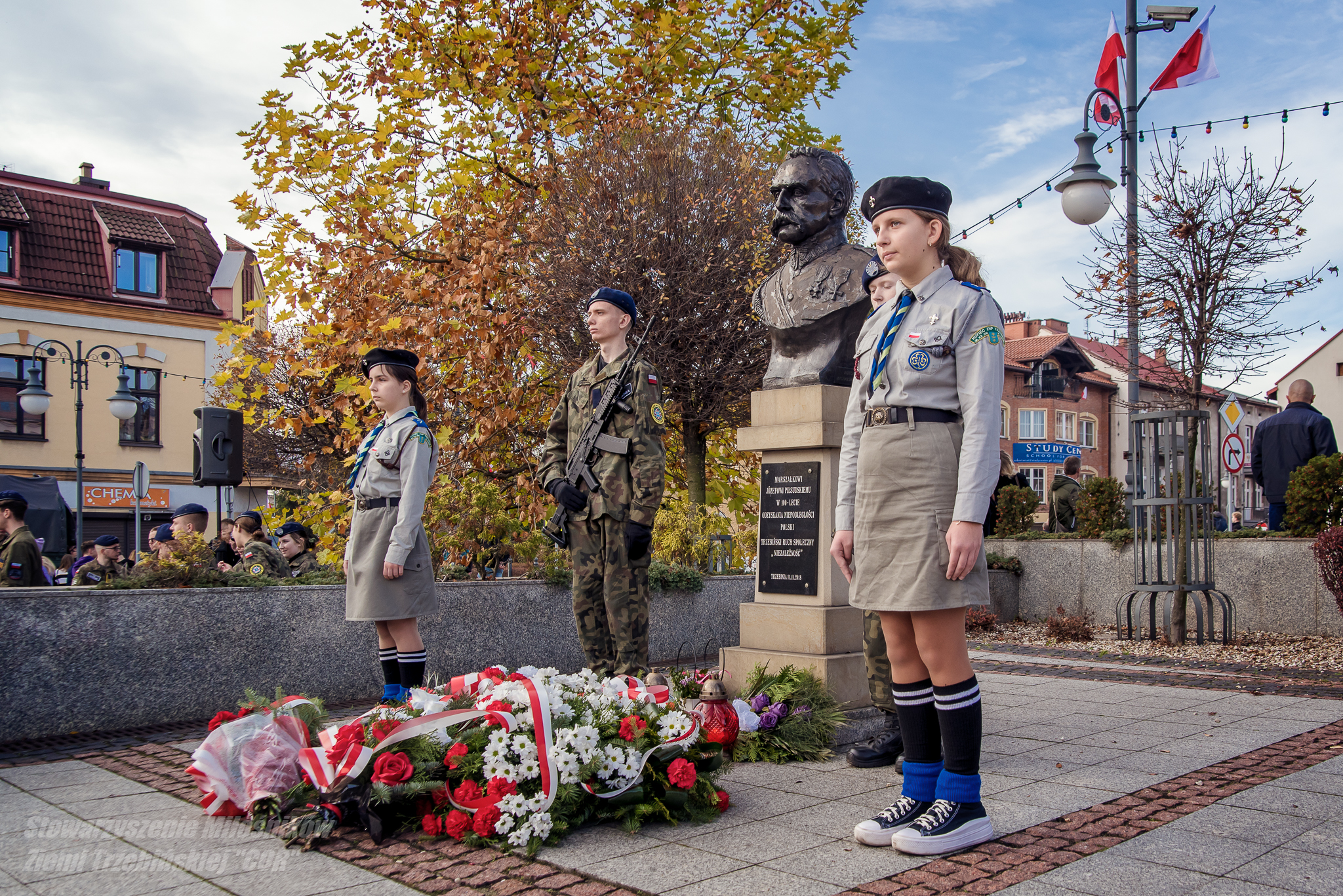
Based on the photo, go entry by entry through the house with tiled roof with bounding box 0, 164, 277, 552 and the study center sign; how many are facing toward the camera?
2

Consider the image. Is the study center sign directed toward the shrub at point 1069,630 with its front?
yes

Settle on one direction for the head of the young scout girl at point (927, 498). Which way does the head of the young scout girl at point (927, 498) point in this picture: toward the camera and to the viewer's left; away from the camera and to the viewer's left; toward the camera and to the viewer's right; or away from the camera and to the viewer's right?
toward the camera and to the viewer's left

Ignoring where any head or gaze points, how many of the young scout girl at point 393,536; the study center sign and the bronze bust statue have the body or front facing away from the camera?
0

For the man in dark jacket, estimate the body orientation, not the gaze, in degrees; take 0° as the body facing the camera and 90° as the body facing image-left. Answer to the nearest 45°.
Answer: approximately 180°

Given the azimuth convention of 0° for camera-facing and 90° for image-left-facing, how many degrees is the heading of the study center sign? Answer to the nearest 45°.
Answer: approximately 0°

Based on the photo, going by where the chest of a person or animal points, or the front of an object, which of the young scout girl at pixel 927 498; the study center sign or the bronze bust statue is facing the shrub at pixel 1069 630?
the study center sign

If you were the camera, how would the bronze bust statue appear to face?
facing the viewer and to the left of the viewer

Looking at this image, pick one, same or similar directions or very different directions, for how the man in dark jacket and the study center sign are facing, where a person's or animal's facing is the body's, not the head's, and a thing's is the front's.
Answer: very different directions

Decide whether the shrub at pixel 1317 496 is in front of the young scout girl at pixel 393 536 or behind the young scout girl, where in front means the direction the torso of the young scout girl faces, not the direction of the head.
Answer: behind
